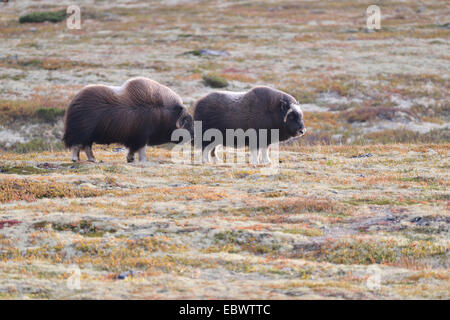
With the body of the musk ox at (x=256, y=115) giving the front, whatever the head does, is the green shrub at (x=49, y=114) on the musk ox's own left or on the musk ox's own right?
on the musk ox's own left

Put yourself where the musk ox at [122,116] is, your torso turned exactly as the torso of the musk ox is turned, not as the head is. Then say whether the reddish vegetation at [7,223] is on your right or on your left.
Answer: on your right

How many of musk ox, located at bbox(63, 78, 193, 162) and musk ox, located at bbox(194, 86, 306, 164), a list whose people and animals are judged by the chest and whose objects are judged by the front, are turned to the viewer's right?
2

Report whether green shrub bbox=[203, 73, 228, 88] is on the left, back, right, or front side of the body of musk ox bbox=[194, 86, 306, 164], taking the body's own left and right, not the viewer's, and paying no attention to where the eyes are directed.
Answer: left

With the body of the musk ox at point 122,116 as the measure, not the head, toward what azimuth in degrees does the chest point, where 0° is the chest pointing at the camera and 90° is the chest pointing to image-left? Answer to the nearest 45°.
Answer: approximately 270°

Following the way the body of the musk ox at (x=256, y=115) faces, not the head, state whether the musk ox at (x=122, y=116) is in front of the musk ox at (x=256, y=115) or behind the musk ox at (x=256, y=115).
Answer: behind

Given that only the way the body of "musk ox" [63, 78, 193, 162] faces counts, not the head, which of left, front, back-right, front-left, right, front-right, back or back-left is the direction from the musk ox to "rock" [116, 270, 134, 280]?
right

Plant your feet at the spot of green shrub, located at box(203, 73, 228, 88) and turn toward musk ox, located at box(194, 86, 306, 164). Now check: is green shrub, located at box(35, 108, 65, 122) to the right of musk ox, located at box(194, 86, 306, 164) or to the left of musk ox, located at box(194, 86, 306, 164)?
right

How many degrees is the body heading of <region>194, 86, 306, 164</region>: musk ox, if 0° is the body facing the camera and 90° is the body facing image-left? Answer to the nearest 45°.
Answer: approximately 270°
